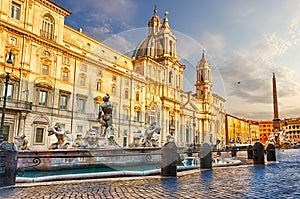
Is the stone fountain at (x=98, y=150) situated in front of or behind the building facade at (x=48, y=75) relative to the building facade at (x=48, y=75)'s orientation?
in front

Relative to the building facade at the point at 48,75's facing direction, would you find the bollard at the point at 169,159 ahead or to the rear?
ahead

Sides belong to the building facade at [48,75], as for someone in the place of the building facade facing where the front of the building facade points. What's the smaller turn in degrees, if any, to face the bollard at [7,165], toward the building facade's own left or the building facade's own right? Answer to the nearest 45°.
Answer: approximately 45° to the building facade's own right

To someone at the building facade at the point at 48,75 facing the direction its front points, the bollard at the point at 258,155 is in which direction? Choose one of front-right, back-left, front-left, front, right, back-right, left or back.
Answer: front

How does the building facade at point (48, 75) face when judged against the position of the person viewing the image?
facing the viewer and to the right of the viewer

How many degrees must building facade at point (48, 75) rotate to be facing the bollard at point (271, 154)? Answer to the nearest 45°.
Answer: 0° — it already faces it
